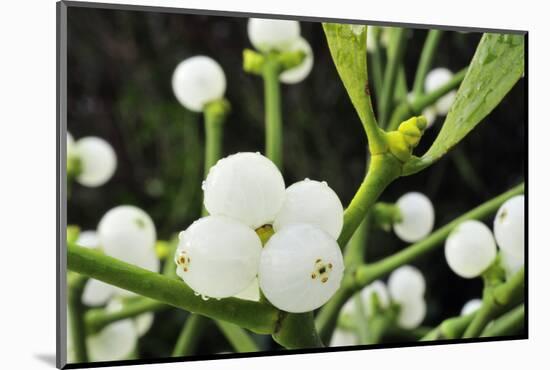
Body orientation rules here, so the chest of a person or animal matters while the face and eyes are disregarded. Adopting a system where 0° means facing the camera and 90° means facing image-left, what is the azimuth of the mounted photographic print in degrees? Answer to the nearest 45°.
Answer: approximately 315°
